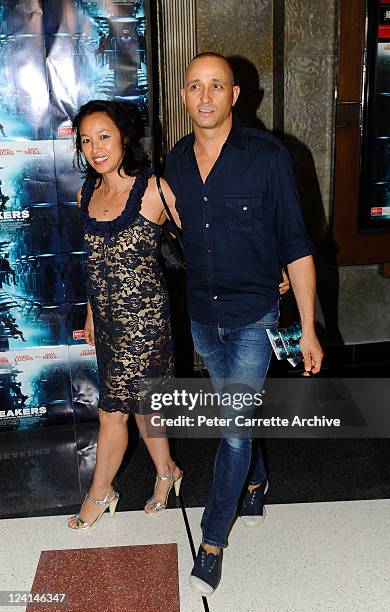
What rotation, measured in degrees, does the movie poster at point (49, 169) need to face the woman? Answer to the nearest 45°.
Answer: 0° — it already faces them

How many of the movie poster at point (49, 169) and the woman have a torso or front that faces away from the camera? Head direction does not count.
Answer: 0

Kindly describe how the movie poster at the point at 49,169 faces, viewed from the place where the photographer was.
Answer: facing the viewer

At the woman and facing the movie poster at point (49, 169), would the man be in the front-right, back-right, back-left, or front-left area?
back-right

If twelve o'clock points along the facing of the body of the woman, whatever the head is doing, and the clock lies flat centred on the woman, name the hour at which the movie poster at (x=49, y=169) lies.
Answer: The movie poster is roughly at 4 o'clock from the woman.

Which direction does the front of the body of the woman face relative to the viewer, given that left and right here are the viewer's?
facing the viewer and to the left of the viewer

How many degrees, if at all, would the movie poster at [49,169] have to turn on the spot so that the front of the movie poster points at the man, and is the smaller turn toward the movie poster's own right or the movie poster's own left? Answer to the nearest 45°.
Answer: approximately 45° to the movie poster's own left
